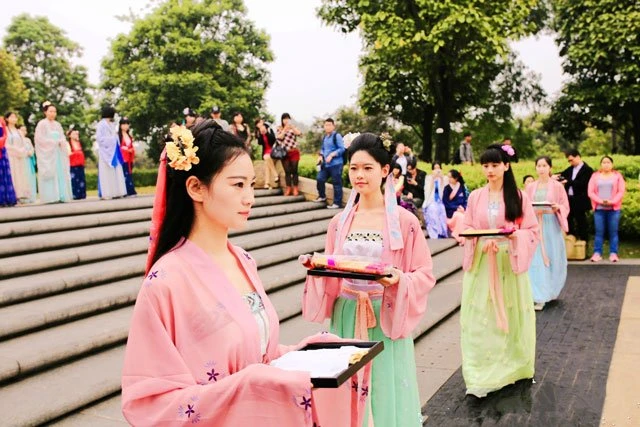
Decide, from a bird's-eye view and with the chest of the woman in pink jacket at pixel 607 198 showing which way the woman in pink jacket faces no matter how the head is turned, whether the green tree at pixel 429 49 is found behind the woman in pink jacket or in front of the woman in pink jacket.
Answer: behind

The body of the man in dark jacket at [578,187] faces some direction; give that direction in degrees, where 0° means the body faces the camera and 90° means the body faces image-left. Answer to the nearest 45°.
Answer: approximately 45°

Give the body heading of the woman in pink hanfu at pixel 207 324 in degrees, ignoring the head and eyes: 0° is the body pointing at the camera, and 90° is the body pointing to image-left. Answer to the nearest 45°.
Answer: approximately 315°

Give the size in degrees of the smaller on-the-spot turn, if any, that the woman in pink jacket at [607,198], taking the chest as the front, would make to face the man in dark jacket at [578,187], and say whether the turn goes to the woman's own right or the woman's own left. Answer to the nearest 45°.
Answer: approximately 135° to the woman's own right

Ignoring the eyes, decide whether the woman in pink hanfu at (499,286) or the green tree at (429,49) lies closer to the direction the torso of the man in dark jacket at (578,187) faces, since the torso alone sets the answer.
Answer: the woman in pink hanfu

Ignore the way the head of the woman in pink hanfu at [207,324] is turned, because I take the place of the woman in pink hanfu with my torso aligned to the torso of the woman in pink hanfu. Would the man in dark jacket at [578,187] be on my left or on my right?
on my left

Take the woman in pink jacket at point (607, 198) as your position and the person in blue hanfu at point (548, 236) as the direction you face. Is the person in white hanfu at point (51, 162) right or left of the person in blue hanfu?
right

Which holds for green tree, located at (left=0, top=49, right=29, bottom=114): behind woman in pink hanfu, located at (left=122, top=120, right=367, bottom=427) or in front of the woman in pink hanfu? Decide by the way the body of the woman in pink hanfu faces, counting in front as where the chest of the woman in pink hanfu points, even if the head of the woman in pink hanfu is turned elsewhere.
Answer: behind

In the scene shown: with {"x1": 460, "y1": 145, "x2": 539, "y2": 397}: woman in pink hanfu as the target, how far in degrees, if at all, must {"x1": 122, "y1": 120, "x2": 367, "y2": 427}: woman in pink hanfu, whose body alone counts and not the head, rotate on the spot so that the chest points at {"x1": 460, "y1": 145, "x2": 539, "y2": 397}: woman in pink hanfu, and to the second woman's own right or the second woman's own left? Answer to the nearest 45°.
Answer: approximately 90° to the second woman's own left
